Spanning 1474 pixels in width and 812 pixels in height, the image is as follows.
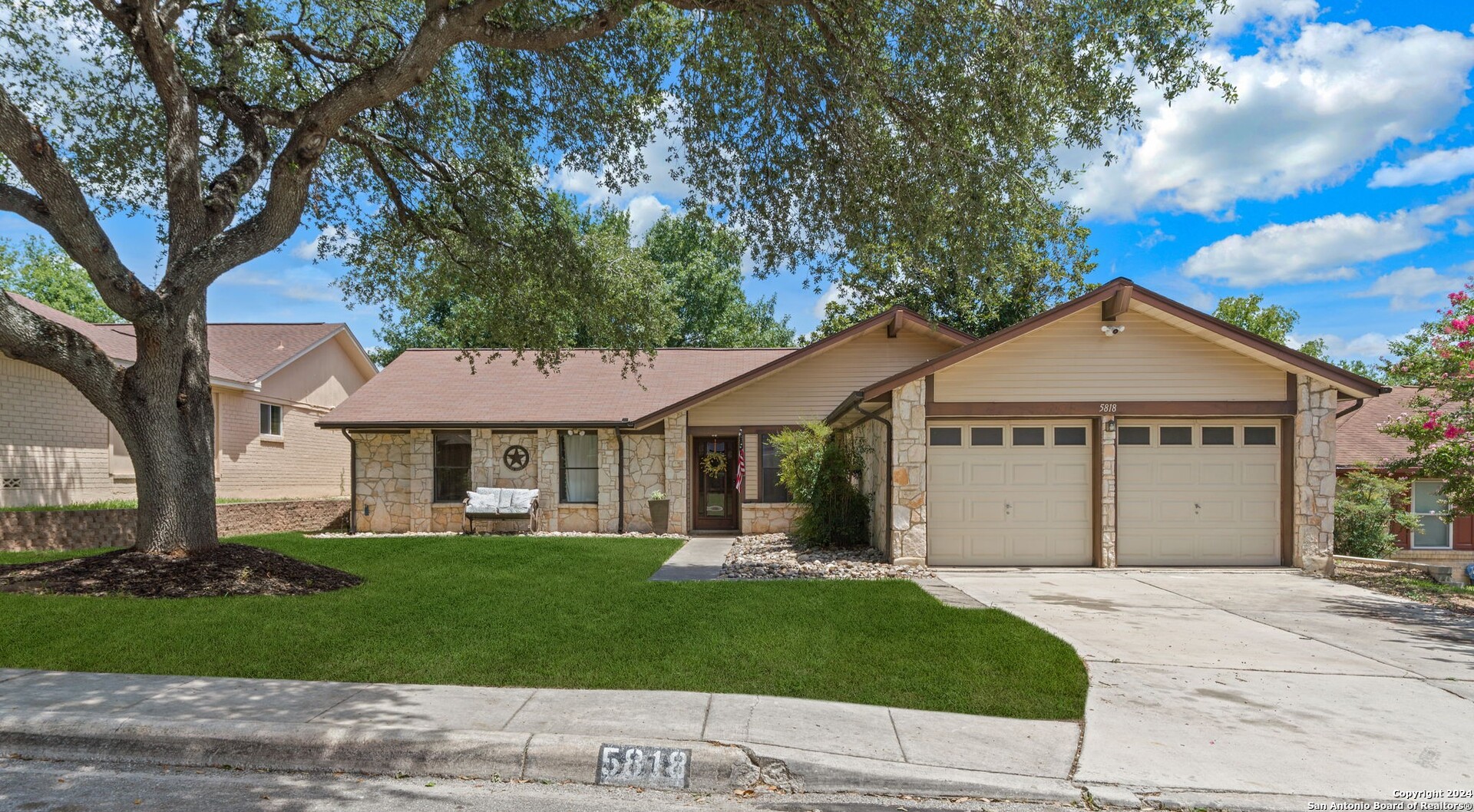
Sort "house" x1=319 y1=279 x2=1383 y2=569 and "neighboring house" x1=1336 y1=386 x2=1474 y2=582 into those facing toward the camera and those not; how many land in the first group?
2

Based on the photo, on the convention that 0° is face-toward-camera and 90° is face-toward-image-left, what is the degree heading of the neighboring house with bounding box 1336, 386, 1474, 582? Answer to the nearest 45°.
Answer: approximately 0°

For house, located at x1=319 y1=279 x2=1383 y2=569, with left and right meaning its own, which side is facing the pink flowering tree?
left

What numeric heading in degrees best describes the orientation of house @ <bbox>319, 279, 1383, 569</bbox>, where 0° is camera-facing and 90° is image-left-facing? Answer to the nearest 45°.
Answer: approximately 0°

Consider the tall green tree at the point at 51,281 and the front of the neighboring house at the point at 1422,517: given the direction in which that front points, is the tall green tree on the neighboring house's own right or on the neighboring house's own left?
on the neighboring house's own right
